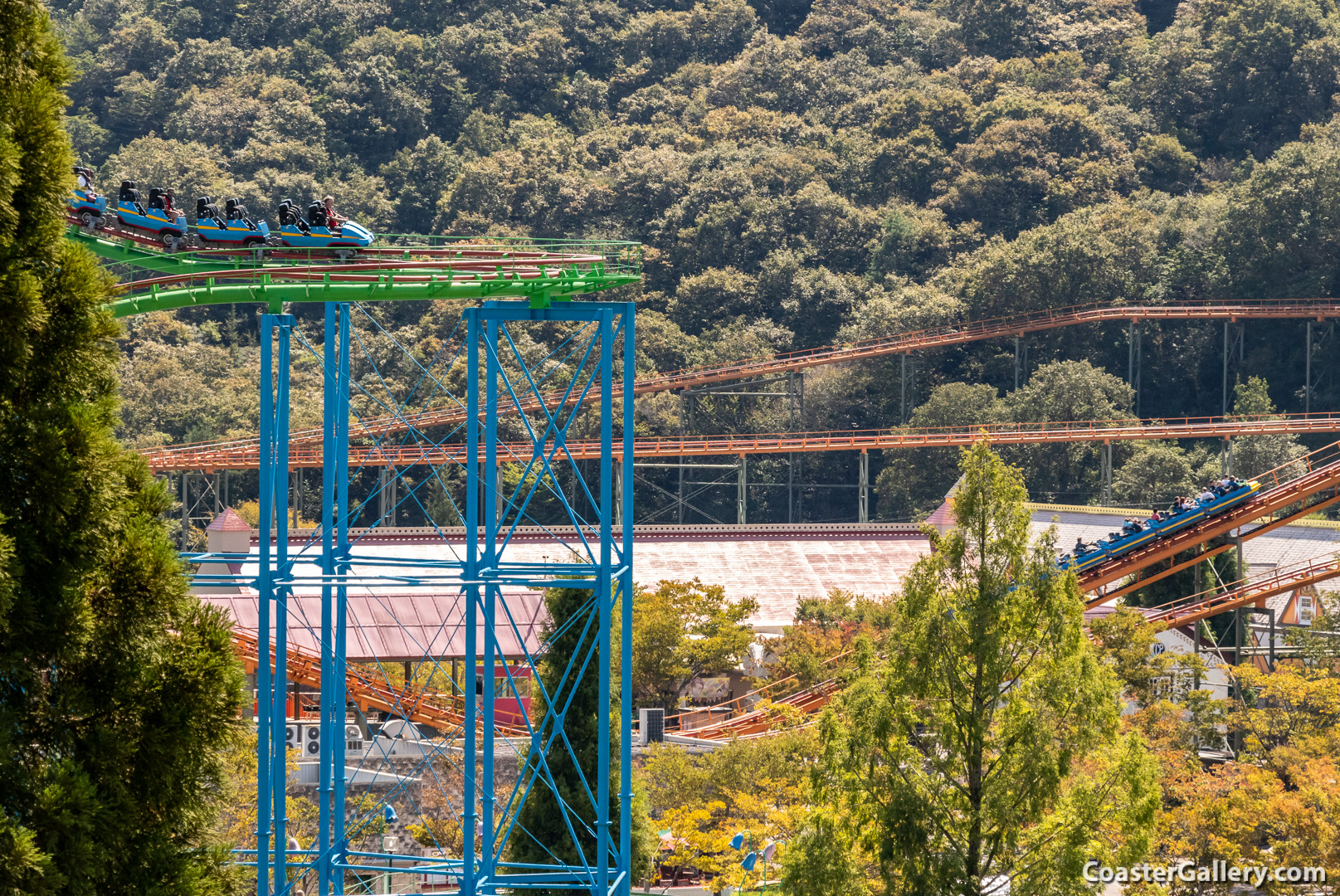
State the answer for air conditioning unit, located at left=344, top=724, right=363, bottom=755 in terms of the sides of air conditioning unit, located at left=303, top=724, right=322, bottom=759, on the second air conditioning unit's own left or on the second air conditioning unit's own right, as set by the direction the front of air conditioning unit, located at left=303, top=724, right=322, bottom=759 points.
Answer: on the second air conditioning unit's own left

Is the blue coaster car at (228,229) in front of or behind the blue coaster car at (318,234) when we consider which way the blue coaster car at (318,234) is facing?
behind

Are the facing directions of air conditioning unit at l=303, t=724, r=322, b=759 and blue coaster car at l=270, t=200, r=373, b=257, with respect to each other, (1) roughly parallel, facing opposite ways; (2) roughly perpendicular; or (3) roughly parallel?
roughly perpendicular

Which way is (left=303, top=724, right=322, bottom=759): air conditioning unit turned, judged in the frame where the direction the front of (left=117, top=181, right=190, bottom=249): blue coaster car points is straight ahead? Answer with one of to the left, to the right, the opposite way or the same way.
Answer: to the right

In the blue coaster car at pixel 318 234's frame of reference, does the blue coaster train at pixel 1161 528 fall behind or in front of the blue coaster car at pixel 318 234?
in front

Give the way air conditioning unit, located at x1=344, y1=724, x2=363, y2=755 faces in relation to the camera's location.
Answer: facing the viewer

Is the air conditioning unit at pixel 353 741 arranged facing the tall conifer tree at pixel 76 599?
yes

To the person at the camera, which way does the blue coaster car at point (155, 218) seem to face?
facing to the right of the viewer

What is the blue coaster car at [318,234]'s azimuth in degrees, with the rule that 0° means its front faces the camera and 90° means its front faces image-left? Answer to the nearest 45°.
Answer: approximately 270°

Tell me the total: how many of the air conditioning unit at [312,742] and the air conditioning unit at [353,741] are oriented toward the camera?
2

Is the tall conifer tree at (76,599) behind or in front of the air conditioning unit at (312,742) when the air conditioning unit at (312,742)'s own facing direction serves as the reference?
in front

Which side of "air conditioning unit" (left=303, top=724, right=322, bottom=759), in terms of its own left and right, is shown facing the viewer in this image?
front

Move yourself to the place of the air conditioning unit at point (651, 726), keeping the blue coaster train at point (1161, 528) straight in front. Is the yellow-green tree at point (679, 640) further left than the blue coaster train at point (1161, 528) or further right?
left
